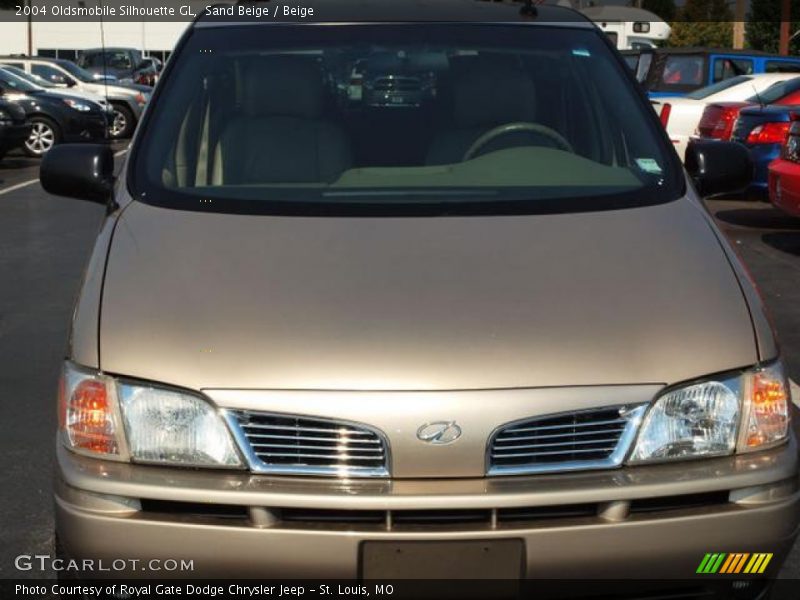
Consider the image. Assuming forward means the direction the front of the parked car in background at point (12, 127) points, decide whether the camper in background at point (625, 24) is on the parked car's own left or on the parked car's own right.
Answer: on the parked car's own left

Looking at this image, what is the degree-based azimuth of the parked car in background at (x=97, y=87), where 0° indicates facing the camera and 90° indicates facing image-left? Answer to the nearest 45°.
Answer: approximately 315°

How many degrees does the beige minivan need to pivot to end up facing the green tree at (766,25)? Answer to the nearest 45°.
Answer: approximately 180°

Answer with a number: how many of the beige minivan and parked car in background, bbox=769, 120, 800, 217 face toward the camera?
1

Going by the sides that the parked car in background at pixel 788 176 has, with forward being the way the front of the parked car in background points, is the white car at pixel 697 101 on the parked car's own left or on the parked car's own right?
on the parked car's own left

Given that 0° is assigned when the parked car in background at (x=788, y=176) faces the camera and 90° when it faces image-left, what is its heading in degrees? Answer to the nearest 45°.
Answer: approximately 225°

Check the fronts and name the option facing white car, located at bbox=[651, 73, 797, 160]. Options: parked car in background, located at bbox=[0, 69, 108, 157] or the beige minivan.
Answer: the parked car in background

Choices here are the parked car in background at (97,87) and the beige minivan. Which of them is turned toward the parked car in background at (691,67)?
the parked car in background at (97,87)

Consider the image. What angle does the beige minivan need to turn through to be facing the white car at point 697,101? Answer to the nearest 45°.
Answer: approximately 180°
